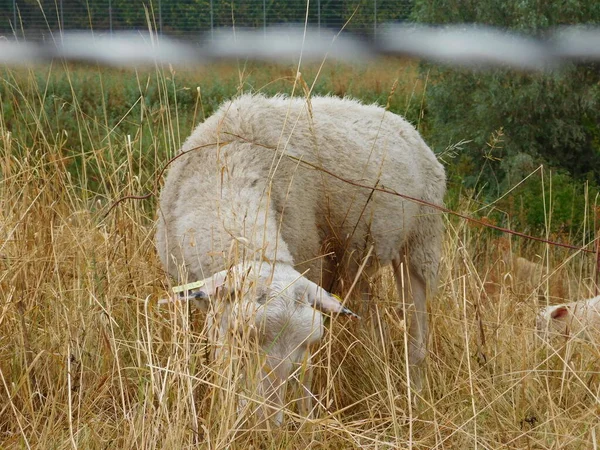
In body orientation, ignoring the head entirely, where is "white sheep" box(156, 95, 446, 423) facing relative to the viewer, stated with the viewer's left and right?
facing the viewer and to the left of the viewer

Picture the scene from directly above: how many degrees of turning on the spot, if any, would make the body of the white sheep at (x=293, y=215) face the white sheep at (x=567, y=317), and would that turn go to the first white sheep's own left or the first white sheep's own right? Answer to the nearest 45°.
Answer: approximately 135° to the first white sheep's own left
